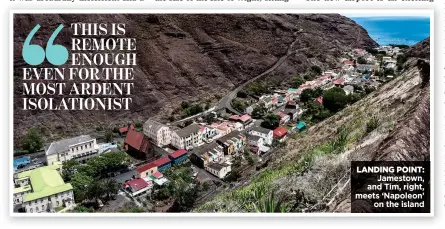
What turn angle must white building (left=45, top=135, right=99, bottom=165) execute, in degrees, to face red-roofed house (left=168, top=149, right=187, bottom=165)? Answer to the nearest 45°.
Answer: approximately 45° to its left

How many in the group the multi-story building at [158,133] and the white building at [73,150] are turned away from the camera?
0

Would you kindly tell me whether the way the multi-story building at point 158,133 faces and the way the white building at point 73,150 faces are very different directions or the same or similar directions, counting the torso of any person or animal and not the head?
same or similar directions

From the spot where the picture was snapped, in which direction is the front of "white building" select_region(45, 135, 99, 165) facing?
facing the viewer and to the right of the viewer

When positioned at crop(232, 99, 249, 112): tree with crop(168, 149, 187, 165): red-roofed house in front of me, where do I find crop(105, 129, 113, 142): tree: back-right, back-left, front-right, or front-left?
front-right

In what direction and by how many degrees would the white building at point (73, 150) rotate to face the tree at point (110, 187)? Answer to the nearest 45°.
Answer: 0° — it already faces it

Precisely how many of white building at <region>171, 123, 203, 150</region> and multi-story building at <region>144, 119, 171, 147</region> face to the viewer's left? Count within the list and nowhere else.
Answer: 0

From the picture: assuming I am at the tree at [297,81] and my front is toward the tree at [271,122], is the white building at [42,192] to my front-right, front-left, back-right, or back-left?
front-right

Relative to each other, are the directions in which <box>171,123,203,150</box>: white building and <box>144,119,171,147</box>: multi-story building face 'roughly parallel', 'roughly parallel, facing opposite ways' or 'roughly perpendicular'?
roughly parallel

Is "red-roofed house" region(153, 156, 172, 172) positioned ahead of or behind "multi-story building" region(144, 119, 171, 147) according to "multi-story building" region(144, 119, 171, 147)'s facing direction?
ahead

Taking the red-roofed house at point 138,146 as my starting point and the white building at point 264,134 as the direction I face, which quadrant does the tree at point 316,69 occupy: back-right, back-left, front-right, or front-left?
front-left
